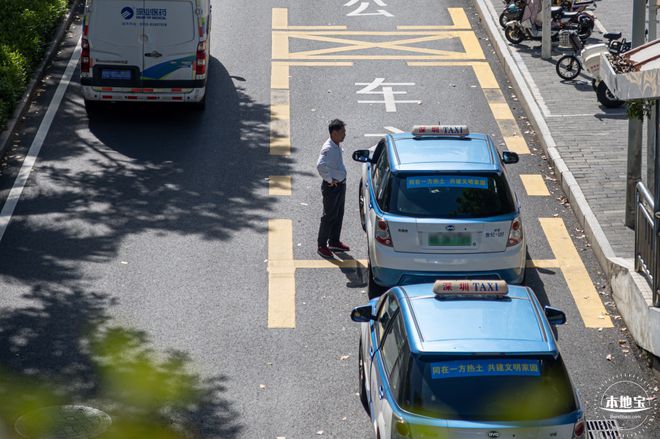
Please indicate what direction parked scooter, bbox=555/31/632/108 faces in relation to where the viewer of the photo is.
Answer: facing away from the viewer and to the left of the viewer

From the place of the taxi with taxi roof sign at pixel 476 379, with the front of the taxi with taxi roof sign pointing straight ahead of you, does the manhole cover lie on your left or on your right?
on your left

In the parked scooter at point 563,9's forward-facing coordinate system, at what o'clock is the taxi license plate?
The taxi license plate is roughly at 9 o'clock from the parked scooter.

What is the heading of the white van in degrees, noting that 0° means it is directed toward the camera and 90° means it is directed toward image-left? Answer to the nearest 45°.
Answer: approximately 180°

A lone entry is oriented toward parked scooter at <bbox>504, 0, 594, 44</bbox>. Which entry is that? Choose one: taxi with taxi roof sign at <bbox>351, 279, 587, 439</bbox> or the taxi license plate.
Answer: the taxi with taxi roof sign

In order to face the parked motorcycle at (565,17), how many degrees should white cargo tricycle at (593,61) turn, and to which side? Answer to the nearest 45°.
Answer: approximately 45° to its right

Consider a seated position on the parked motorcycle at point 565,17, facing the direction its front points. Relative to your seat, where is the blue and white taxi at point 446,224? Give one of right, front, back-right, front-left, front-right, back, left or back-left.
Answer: left

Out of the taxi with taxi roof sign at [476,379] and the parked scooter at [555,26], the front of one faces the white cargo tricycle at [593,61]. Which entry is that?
the taxi with taxi roof sign

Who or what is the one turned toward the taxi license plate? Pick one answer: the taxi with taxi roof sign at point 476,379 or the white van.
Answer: the taxi with taxi roof sign

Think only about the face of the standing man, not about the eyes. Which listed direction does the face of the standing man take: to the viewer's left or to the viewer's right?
to the viewer's right

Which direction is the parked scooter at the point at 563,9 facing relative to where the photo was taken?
to the viewer's left

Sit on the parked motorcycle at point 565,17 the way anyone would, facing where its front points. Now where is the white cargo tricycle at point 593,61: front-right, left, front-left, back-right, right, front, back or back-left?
left

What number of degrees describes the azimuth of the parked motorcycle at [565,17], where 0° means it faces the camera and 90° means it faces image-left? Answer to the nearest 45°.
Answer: approximately 90°

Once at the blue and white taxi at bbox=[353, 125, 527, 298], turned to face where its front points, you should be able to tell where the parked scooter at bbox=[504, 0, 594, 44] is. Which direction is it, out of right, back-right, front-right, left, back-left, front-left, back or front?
front

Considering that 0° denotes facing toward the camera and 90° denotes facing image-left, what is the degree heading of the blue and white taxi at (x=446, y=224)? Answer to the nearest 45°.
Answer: approximately 180°

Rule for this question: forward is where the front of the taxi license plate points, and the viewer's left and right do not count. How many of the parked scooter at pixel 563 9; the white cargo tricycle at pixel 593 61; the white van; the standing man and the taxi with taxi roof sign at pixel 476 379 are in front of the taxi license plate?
1

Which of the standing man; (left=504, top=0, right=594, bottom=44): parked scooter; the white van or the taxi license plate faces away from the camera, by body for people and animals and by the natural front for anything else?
the white van
